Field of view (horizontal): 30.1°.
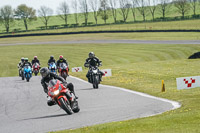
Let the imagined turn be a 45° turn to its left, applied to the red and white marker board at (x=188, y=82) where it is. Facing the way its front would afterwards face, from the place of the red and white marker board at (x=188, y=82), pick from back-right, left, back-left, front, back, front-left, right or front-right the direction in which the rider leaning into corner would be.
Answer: right

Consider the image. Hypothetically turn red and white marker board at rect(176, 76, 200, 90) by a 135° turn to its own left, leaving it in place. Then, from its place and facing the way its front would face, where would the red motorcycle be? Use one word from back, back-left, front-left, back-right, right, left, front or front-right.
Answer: back

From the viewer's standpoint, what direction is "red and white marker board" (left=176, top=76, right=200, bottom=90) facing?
toward the camera
